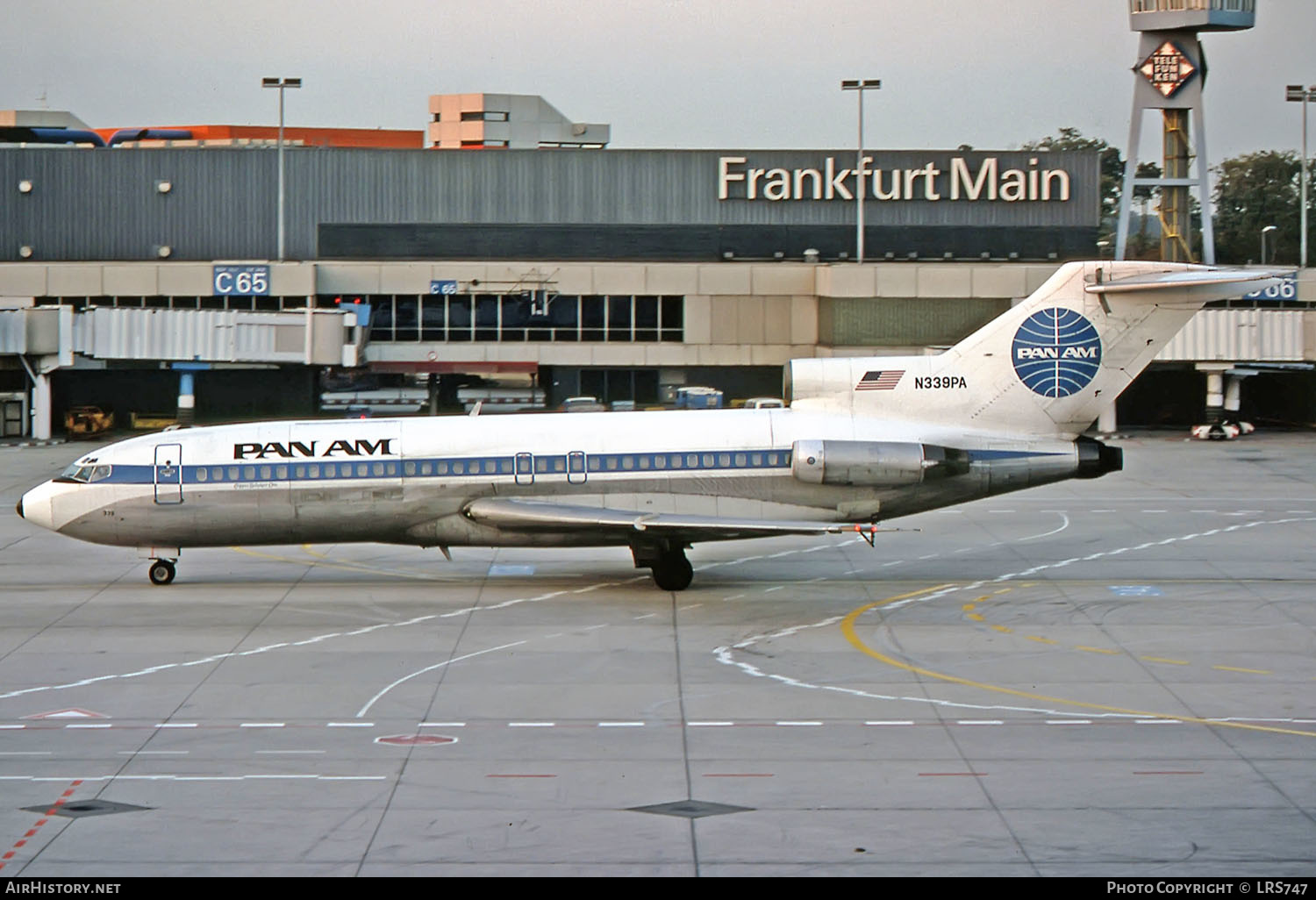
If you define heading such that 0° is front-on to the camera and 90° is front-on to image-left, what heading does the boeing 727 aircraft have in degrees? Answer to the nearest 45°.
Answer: approximately 90°
